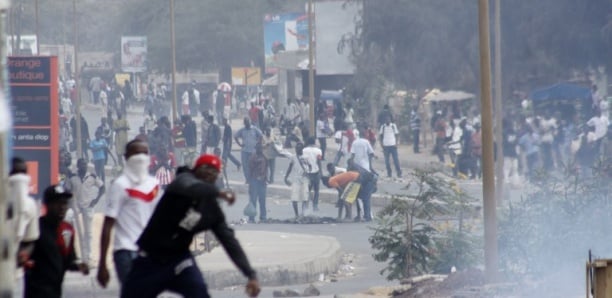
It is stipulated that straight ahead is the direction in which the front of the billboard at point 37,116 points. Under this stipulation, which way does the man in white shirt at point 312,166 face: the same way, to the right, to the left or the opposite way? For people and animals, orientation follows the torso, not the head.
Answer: the opposite way

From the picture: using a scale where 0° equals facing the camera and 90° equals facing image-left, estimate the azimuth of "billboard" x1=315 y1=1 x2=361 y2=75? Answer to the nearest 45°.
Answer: approximately 0°

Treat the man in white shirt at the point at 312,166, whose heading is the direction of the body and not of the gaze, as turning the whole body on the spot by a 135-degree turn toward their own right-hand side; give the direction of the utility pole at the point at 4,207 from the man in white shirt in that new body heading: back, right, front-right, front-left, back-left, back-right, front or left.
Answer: front-right

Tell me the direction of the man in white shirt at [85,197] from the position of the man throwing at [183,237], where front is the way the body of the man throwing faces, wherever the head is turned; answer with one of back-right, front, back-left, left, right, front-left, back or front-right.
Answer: back-left

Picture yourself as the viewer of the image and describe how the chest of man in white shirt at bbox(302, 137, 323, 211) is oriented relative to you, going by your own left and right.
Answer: facing away from the viewer

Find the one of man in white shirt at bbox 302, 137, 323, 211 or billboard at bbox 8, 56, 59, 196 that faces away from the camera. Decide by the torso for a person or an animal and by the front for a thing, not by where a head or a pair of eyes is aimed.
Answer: the man in white shirt
